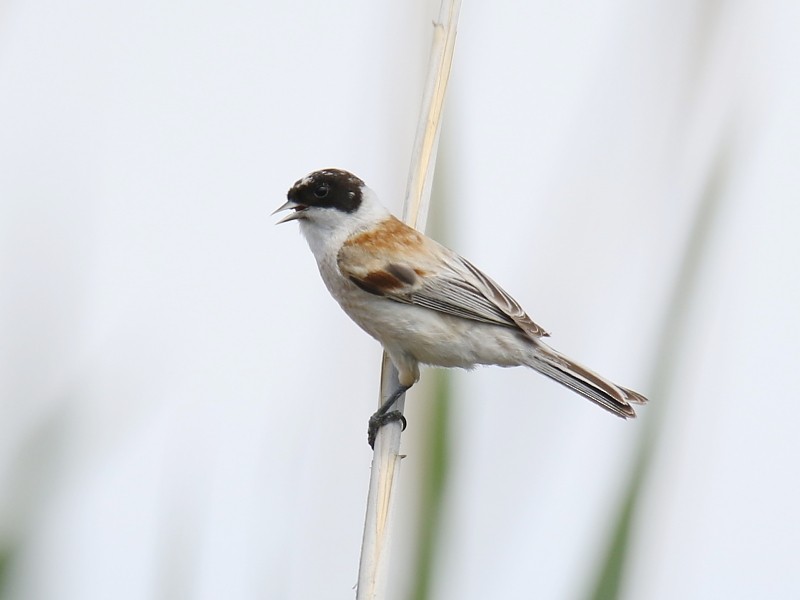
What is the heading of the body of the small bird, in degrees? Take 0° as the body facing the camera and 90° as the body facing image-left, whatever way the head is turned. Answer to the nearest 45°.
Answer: approximately 90°
